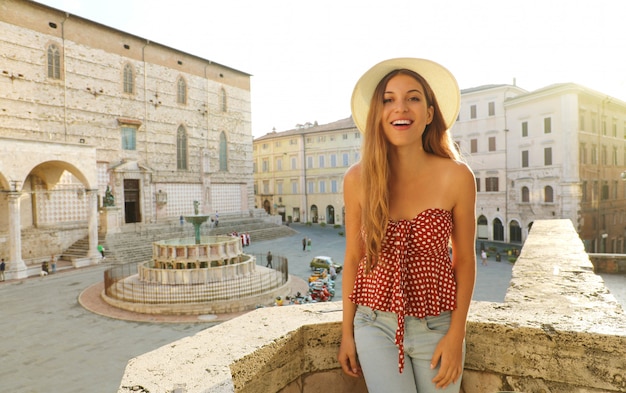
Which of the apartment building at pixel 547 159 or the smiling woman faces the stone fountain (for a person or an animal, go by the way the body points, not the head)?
the apartment building

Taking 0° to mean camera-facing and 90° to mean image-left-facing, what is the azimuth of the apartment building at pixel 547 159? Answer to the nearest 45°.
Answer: approximately 45°

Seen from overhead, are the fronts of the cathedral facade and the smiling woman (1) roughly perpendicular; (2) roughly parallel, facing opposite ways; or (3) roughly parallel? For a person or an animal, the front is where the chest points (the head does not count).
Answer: roughly perpendicular

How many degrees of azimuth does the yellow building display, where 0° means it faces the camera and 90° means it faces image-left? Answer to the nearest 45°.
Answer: approximately 45°

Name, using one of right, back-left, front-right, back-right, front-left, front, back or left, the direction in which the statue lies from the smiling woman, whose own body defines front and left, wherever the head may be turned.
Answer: back-right

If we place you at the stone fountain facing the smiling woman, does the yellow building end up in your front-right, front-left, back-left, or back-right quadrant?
back-left
